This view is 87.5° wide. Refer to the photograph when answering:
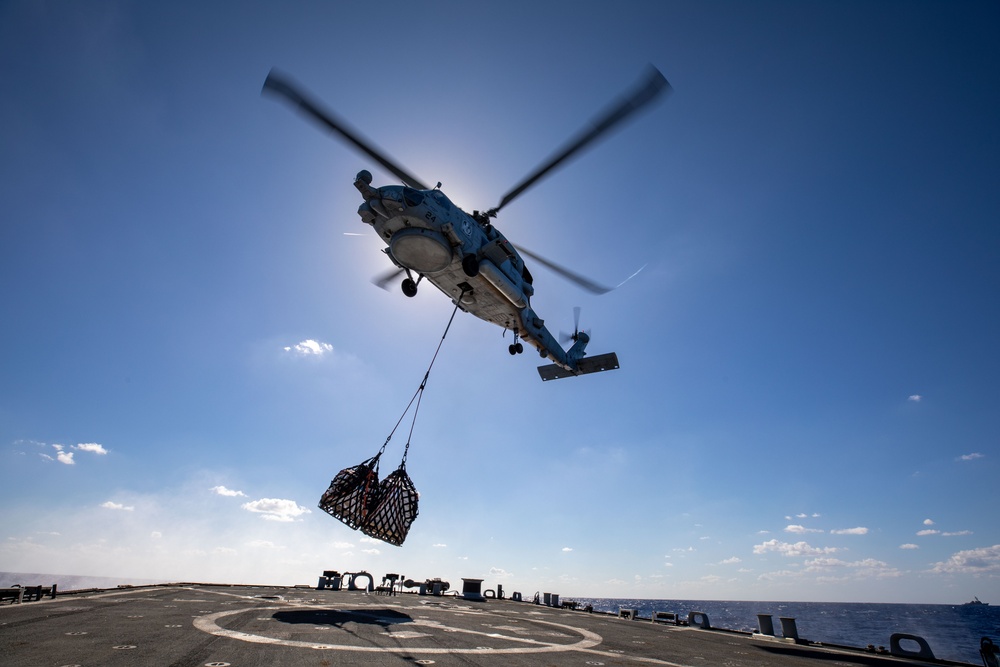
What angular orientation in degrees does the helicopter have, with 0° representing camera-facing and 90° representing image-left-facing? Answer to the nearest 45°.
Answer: approximately 45°
